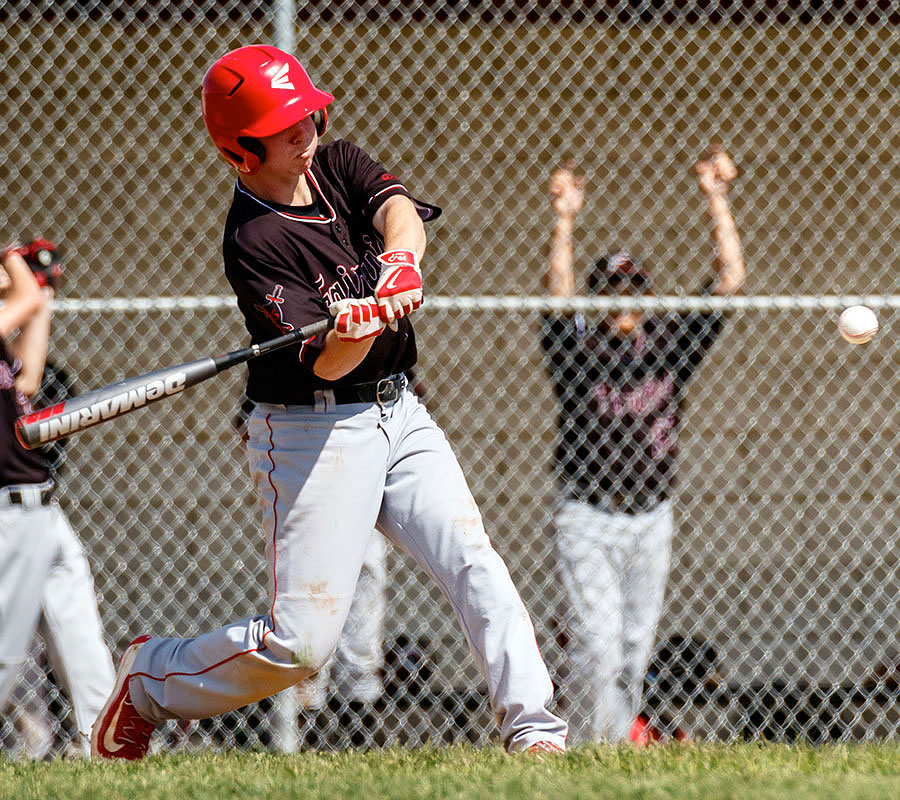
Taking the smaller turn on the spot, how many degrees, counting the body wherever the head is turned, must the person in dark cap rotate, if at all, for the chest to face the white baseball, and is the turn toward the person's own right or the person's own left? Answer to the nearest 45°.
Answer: approximately 45° to the person's own left

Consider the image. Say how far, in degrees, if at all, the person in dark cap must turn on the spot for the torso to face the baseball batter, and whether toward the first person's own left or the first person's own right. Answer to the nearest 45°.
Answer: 0° — they already face them

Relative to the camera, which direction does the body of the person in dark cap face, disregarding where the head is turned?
toward the camera

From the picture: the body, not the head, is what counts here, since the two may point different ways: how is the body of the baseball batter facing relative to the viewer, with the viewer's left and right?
facing the viewer and to the right of the viewer

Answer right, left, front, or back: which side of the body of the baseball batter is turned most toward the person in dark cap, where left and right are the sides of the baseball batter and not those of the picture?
left

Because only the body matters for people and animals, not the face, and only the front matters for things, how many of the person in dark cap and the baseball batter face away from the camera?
0
